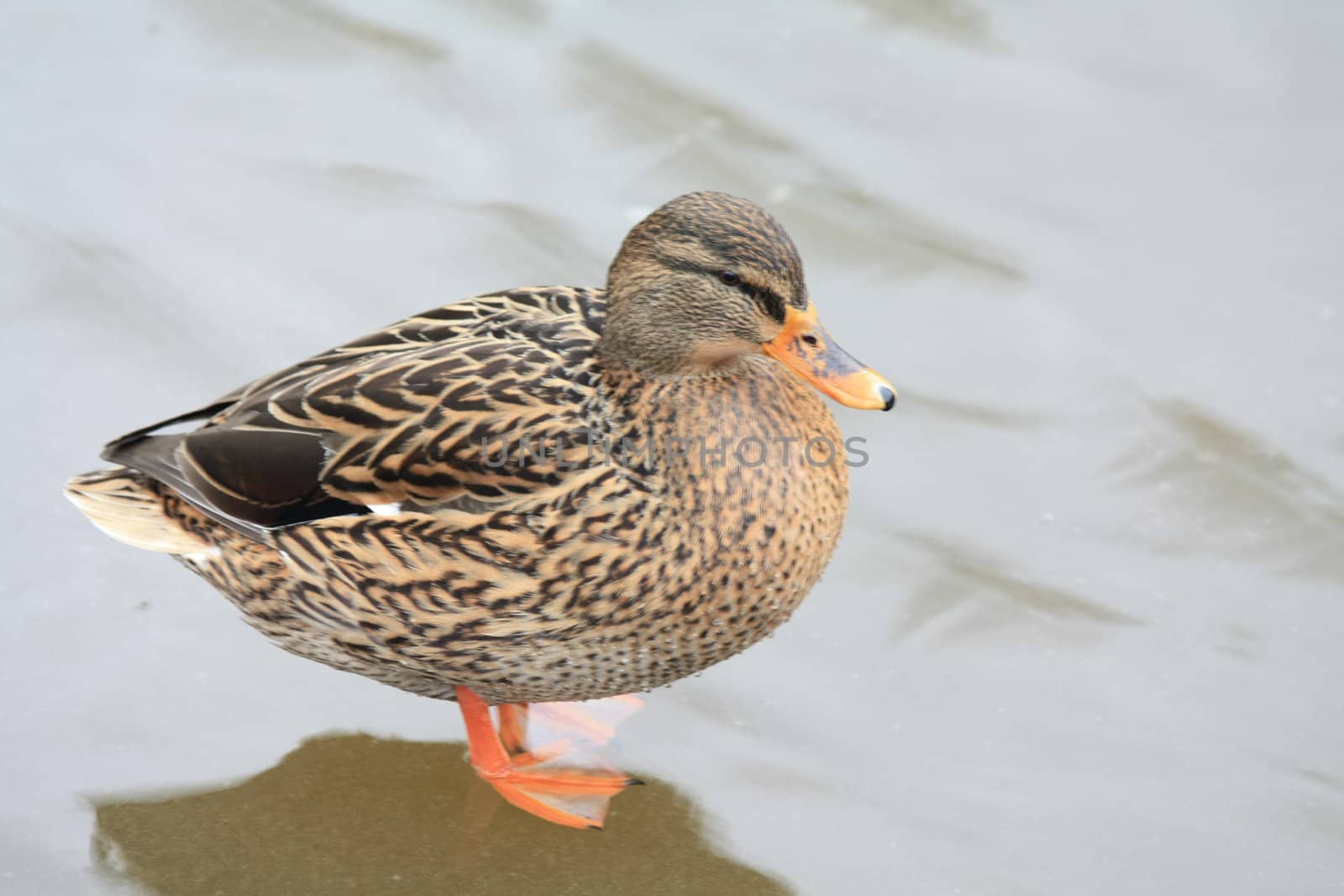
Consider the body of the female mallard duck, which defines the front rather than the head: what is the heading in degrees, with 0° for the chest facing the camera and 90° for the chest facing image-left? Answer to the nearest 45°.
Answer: approximately 270°
